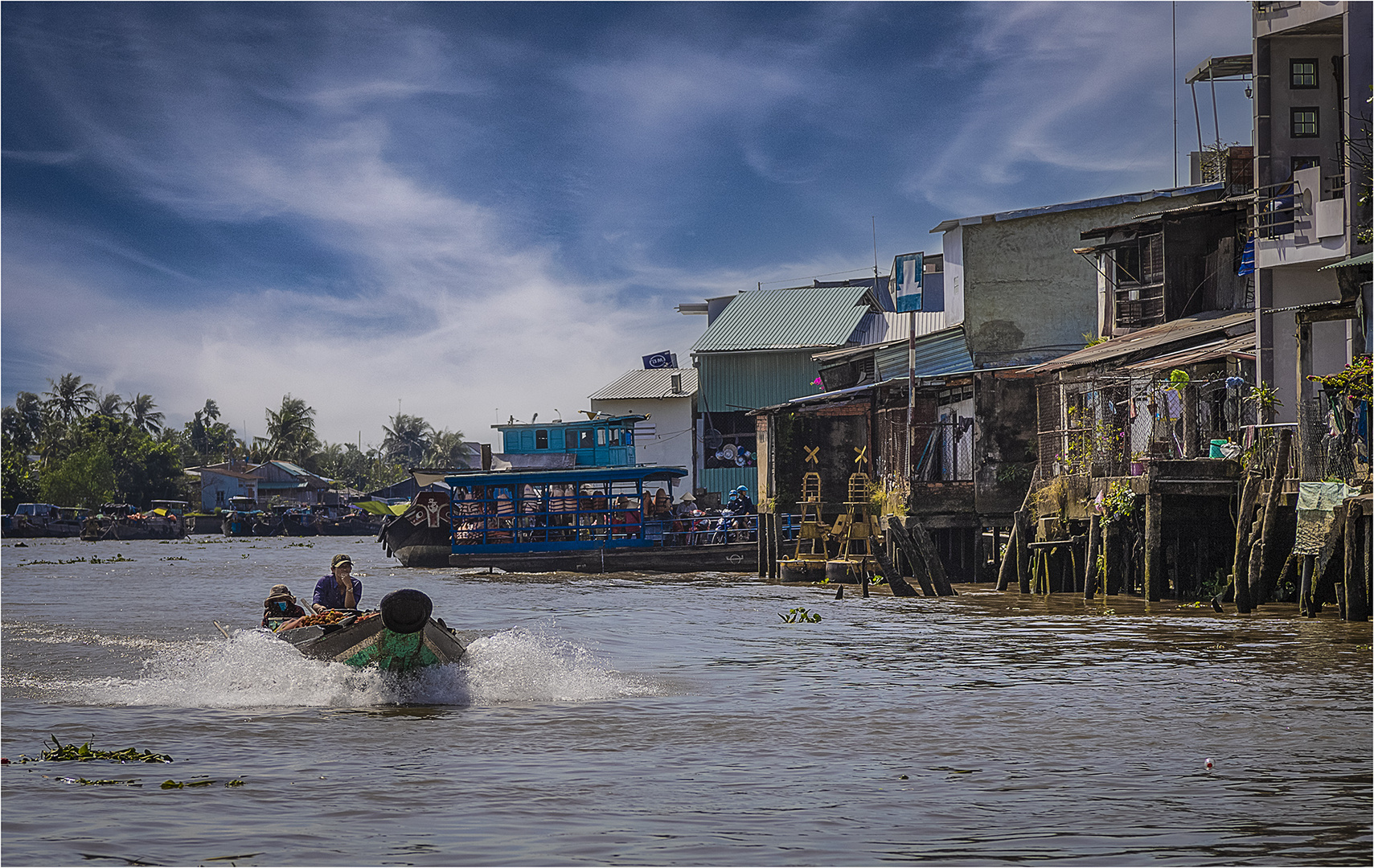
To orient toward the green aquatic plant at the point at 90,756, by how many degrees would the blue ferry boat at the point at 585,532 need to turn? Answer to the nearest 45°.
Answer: approximately 90° to its left

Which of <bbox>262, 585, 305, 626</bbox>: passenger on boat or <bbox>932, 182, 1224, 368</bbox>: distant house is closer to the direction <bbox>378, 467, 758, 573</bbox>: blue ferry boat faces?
the passenger on boat

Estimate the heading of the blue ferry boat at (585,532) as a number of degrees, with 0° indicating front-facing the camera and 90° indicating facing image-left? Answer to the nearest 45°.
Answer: approximately 90°

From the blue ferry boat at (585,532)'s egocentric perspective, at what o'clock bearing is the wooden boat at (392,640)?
the wooden boat at (392,640) is roughly at 9 o'clock from the blue ferry boat at (585,532).

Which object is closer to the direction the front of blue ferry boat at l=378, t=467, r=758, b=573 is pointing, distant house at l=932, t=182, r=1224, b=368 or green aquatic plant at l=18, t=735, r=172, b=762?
the green aquatic plant

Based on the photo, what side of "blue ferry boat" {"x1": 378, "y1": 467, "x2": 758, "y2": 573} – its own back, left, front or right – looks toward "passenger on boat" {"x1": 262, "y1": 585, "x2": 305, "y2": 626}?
left

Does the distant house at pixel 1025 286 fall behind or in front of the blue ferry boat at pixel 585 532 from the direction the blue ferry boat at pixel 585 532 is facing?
behind
